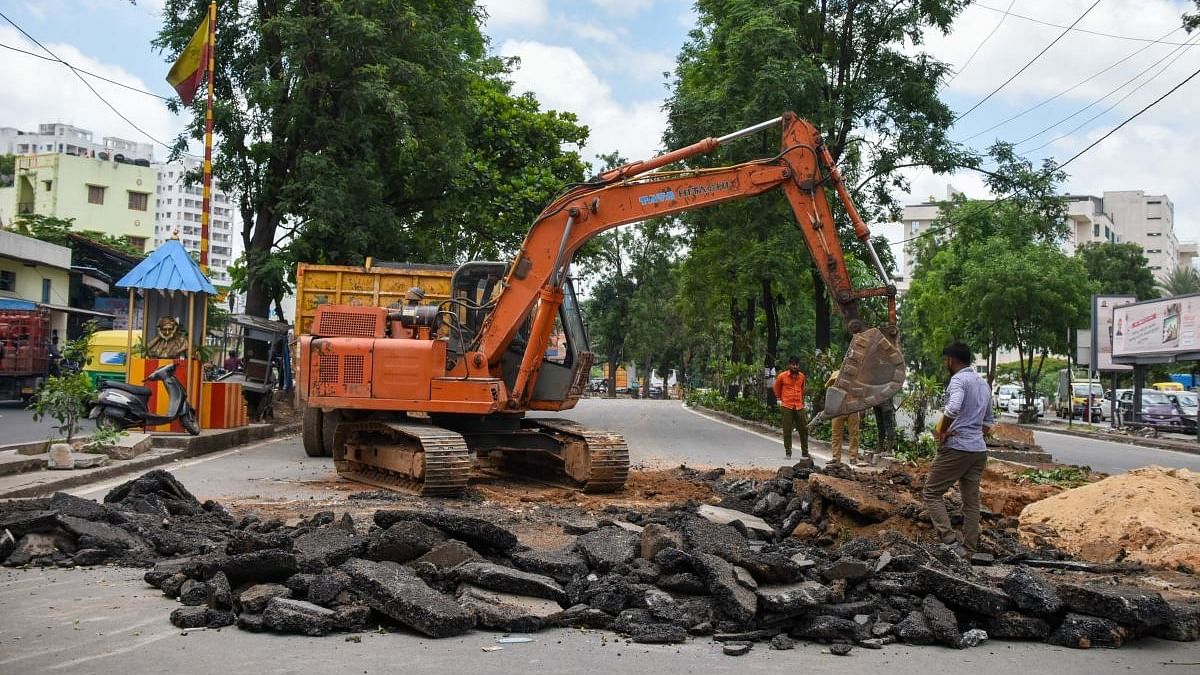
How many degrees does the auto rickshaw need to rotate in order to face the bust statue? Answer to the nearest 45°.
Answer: approximately 180°

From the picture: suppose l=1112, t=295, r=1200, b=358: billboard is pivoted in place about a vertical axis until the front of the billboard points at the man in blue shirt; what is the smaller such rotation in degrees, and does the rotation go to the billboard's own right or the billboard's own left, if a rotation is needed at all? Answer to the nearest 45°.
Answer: approximately 45° to the billboard's own left

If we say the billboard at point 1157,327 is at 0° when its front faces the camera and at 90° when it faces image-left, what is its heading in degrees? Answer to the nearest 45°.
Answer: approximately 45°

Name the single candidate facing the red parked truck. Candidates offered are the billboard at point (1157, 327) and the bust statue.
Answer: the billboard
